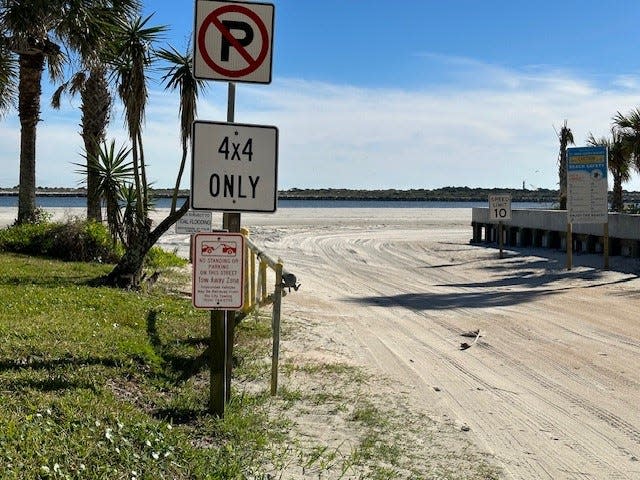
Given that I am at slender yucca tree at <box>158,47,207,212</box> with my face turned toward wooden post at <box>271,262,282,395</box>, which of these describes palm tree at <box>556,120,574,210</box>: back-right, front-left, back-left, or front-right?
back-left

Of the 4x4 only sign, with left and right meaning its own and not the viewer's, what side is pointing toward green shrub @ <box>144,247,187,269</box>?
back

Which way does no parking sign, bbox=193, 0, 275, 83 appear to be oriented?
toward the camera

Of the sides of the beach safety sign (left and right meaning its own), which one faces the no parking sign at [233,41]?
front

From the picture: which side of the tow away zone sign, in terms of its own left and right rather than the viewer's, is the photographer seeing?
front

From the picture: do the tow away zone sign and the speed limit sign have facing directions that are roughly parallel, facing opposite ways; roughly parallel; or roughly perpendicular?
roughly parallel

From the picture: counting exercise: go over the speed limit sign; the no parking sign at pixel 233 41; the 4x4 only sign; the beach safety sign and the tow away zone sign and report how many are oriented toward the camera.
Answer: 5

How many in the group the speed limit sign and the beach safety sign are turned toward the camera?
2

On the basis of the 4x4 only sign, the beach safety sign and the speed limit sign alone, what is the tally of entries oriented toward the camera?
3

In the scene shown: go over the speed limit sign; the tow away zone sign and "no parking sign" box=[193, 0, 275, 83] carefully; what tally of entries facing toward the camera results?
3

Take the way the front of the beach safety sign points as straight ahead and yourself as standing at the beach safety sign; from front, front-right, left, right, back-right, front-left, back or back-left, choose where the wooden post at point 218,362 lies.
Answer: front

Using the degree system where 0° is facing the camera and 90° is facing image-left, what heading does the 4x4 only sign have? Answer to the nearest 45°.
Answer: approximately 0°

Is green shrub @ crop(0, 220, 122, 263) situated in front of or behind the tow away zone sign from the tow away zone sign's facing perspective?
behind

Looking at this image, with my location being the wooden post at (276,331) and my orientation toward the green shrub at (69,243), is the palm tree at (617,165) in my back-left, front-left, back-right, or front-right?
front-right

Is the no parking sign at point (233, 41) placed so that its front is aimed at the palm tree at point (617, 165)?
no

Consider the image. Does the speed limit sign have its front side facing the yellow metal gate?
yes

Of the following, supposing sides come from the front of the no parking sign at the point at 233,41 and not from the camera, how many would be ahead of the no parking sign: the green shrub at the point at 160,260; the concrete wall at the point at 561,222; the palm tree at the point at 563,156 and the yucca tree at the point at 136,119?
0

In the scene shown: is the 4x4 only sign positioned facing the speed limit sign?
no

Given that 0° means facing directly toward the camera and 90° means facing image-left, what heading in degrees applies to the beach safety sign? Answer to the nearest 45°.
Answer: approximately 0°
